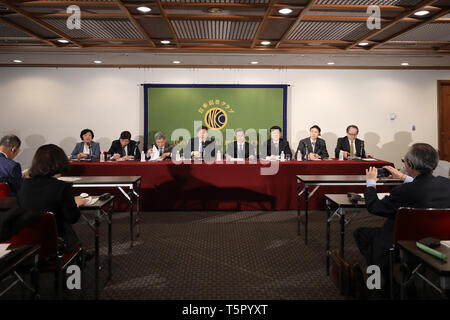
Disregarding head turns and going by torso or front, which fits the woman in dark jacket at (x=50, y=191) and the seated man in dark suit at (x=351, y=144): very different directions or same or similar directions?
very different directions

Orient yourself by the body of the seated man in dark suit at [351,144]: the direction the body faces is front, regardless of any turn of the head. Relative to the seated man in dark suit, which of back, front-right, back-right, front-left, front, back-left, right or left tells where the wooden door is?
back-left

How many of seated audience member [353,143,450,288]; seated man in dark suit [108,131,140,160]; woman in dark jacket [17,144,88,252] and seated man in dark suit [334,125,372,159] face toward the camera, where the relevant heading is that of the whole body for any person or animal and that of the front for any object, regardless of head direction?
2

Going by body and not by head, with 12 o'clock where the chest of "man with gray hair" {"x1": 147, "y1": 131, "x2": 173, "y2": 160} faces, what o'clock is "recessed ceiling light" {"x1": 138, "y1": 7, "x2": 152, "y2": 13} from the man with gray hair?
The recessed ceiling light is roughly at 12 o'clock from the man with gray hair.

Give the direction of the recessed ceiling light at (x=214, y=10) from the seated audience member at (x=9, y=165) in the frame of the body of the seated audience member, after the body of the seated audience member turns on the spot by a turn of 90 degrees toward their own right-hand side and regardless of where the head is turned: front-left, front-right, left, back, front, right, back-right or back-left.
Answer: front-left

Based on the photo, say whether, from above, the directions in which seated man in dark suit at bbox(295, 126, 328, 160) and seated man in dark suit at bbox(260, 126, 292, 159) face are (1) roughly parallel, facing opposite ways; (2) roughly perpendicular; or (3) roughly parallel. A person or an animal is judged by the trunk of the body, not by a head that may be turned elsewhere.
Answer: roughly parallel

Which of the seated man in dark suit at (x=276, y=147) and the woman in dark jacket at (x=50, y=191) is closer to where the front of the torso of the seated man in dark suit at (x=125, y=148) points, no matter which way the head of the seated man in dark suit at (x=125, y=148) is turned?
the woman in dark jacket

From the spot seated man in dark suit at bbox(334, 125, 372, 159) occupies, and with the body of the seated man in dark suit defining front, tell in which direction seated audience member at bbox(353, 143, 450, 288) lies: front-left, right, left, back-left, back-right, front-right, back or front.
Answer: front

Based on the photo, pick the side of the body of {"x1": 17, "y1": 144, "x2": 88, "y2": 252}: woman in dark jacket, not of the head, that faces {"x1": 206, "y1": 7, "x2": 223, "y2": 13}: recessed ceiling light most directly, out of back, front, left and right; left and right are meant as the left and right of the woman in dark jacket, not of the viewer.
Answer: front

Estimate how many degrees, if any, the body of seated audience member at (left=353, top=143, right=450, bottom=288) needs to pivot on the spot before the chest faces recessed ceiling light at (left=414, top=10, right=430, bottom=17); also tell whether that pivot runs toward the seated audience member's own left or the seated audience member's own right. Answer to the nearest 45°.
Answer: approximately 45° to the seated audience member's own right

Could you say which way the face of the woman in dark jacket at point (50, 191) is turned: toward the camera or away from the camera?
away from the camera

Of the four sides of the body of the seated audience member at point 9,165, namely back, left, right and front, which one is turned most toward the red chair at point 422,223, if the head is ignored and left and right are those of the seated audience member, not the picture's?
right

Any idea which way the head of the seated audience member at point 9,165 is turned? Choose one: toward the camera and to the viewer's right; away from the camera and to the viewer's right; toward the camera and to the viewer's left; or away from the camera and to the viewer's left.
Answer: away from the camera and to the viewer's right

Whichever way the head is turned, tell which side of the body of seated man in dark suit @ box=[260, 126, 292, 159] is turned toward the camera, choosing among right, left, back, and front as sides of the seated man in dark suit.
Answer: front

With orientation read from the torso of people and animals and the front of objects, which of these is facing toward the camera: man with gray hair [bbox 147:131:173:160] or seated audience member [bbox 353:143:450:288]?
the man with gray hair

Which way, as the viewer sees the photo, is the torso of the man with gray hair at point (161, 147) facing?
toward the camera

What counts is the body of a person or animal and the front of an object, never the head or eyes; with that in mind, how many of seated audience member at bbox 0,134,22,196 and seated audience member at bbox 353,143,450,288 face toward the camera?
0

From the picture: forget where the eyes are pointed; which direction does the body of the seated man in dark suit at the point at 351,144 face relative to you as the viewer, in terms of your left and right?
facing the viewer
